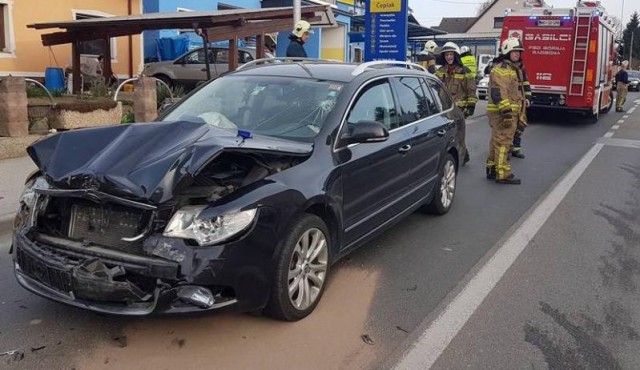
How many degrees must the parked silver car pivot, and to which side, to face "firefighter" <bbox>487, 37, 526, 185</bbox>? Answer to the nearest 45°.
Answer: approximately 135° to its left

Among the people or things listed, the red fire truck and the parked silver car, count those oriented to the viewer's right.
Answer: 0

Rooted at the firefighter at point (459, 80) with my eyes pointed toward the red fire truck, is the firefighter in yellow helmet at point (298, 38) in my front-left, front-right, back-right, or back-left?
back-left

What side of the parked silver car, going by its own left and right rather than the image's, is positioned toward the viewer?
left

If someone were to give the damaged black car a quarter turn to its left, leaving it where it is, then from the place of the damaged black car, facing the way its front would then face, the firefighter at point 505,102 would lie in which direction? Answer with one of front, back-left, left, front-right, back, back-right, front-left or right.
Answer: left

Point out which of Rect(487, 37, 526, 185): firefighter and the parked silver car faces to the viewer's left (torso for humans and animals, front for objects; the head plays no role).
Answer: the parked silver car

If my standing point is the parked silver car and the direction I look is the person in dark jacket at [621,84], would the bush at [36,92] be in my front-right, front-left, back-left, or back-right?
back-right
